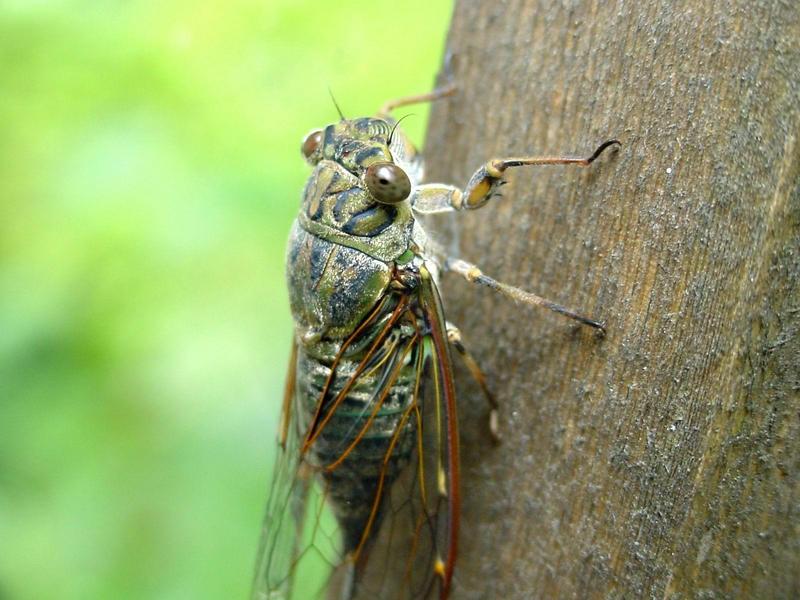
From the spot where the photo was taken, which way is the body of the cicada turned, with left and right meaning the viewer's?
facing away from the viewer and to the right of the viewer
